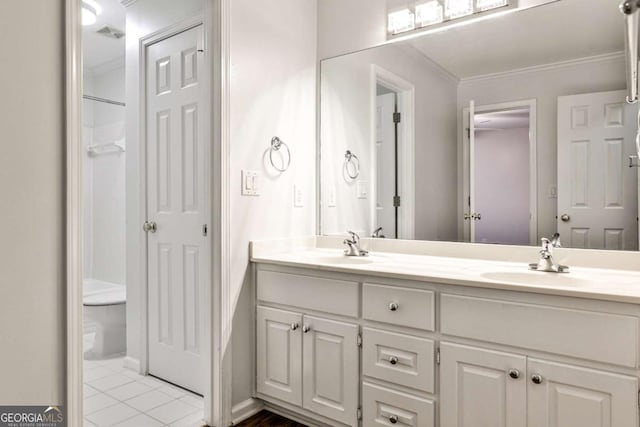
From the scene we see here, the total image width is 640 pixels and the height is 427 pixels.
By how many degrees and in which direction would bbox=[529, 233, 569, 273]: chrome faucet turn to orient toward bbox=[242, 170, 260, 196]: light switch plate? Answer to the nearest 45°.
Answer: approximately 90° to its right

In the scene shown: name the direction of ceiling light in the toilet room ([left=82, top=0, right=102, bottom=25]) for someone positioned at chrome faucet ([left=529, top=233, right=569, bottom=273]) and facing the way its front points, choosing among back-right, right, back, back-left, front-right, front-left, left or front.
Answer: right

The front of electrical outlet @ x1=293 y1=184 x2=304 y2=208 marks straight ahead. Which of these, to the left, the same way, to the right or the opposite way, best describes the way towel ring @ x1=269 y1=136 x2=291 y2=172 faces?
the same way

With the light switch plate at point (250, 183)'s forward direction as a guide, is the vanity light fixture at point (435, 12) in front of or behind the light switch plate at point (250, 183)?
in front

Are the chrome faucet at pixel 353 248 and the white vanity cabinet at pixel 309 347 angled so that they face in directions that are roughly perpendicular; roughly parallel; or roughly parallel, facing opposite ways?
roughly parallel

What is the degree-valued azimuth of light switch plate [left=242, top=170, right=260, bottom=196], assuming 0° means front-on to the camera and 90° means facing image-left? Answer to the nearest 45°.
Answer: approximately 315°

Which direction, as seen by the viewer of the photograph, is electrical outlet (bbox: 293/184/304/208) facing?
facing the viewer and to the right of the viewer

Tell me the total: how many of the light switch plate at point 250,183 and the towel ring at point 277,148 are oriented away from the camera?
0

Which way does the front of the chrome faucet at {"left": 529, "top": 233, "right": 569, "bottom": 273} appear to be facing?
toward the camera

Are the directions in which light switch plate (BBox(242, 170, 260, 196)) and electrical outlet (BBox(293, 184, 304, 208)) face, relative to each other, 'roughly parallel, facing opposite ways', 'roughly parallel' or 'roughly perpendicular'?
roughly parallel
